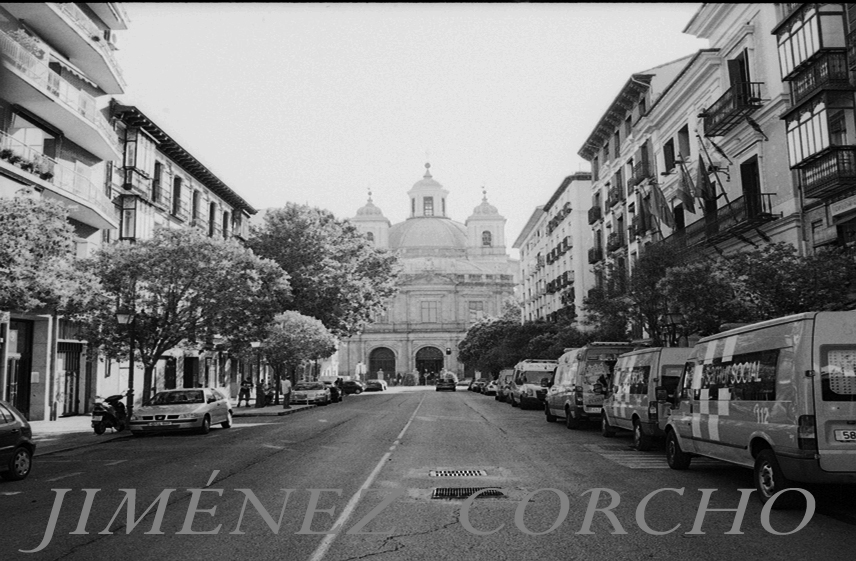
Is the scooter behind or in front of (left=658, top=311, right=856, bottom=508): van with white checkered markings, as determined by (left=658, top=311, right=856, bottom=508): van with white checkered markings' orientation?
in front

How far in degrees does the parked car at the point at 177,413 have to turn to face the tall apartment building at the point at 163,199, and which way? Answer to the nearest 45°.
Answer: approximately 135° to its right

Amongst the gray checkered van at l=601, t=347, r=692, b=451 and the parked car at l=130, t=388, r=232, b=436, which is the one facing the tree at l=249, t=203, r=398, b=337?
the gray checkered van

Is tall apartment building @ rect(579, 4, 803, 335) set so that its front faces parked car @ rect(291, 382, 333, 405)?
no

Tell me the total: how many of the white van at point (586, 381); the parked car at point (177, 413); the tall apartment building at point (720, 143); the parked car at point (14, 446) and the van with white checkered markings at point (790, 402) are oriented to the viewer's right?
0

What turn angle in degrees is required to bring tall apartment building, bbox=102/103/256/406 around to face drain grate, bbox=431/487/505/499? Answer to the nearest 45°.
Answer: approximately 45° to its right

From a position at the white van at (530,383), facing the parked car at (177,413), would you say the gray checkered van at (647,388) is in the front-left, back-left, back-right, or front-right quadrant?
front-left

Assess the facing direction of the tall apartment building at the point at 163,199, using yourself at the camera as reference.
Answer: facing the viewer and to the right of the viewer

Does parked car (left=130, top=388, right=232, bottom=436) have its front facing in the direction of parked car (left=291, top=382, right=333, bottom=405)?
no

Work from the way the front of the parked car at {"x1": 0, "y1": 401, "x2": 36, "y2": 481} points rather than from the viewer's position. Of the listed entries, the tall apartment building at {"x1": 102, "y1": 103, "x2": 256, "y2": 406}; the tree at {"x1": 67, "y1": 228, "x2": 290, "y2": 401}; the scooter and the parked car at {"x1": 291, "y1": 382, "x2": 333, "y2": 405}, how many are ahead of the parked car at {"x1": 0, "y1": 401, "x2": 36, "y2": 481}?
0

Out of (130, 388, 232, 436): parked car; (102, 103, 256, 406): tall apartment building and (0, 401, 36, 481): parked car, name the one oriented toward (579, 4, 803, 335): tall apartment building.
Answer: (102, 103, 256, 406): tall apartment building

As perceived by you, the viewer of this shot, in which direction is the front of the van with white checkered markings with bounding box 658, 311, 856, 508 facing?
facing away from the viewer and to the left of the viewer

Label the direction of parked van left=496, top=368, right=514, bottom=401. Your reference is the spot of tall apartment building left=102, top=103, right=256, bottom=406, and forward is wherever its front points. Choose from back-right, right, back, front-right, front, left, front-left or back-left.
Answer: front-left

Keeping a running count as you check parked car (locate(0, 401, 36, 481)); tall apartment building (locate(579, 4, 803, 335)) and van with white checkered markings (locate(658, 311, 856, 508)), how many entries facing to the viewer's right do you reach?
0
